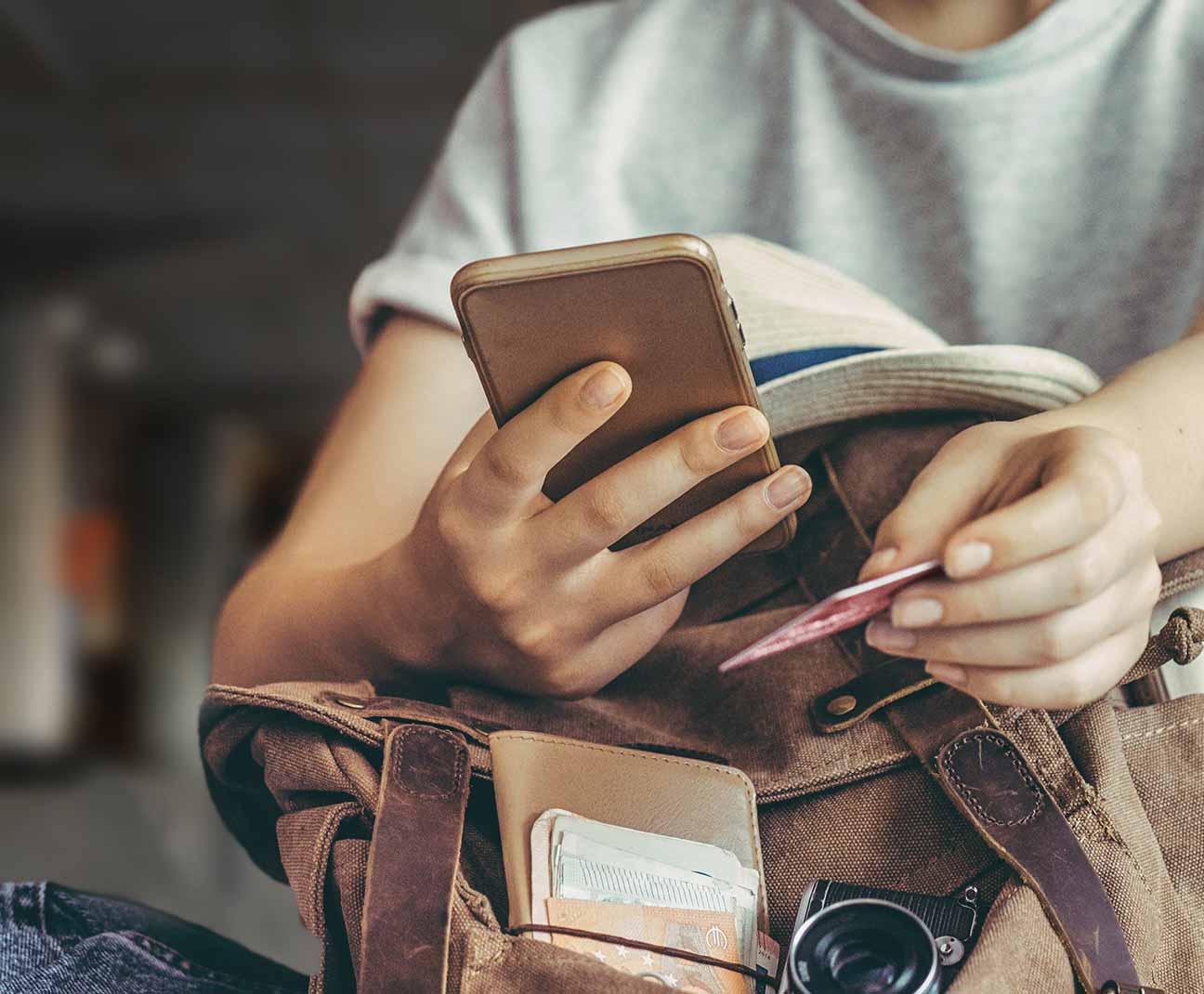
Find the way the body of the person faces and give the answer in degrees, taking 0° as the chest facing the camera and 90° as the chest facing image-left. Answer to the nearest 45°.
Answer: approximately 0°

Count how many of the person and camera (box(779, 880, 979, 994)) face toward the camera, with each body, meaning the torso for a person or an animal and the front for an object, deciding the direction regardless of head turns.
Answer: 2
